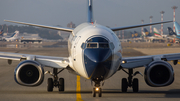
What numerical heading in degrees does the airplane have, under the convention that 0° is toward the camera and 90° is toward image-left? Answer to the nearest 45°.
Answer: approximately 0°
